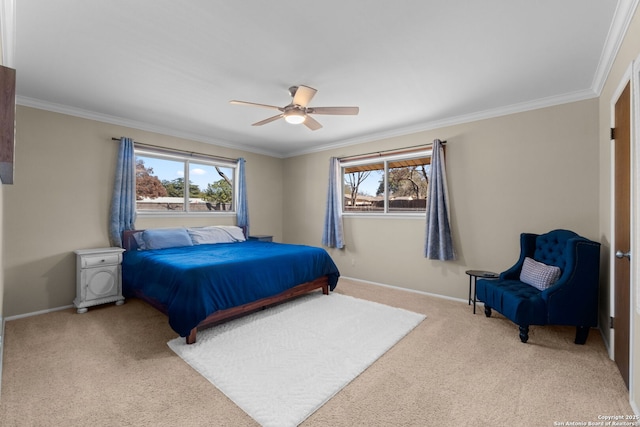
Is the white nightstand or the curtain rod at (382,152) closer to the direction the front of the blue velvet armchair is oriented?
the white nightstand

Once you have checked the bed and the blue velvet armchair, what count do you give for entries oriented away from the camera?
0

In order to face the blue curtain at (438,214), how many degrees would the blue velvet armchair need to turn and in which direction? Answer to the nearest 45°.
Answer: approximately 90° to its right

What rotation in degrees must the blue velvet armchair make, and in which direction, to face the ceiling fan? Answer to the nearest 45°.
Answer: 0° — it already faces it

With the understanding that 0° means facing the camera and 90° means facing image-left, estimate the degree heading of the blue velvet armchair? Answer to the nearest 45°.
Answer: approximately 45°

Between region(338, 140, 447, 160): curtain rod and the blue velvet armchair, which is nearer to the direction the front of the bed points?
the blue velvet armchair

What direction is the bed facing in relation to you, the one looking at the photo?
facing the viewer and to the right of the viewer

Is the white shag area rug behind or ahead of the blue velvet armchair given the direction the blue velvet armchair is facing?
ahead

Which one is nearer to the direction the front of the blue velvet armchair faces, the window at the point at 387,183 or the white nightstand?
the white nightstand

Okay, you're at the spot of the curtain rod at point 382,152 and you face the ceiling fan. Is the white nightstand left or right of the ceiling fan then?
right

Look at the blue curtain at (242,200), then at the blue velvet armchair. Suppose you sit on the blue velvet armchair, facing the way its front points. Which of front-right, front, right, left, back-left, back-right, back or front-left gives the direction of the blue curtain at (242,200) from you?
front-right

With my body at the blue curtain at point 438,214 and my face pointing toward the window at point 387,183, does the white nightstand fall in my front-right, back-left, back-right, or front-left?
front-left

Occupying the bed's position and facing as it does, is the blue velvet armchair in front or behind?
in front

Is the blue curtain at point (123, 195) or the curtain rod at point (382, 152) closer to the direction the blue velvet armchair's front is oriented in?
the blue curtain

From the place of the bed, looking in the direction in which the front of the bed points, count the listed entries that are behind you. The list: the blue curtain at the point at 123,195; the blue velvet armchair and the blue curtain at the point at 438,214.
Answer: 1

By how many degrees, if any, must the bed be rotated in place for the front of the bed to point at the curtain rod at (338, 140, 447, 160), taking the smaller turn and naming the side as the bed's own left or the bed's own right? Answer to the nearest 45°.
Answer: approximately 45° to the bed's own left

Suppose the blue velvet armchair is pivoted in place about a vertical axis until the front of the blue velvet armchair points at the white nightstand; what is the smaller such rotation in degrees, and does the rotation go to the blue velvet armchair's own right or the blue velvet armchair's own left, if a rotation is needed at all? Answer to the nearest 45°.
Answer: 0° — it already faces it

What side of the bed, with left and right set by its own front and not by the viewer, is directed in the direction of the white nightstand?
right
